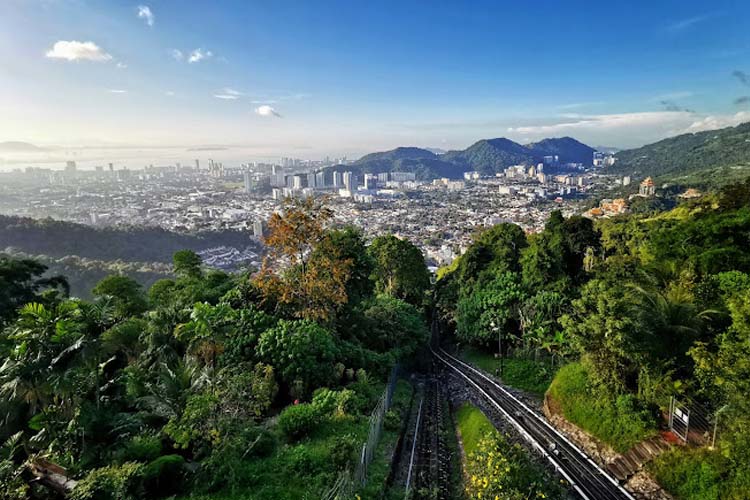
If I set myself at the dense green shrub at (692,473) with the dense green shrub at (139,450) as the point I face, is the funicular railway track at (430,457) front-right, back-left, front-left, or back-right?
front-right

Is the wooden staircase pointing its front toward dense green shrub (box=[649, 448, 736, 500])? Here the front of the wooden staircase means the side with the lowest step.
no

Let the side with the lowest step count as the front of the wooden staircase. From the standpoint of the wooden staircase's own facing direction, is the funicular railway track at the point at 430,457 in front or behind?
in front

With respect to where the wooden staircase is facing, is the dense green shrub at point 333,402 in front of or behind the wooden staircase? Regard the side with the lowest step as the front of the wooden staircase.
in front

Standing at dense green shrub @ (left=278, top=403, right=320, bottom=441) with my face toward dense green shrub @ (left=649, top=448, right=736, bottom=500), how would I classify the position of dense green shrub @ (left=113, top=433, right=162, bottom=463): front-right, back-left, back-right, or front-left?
back-right
